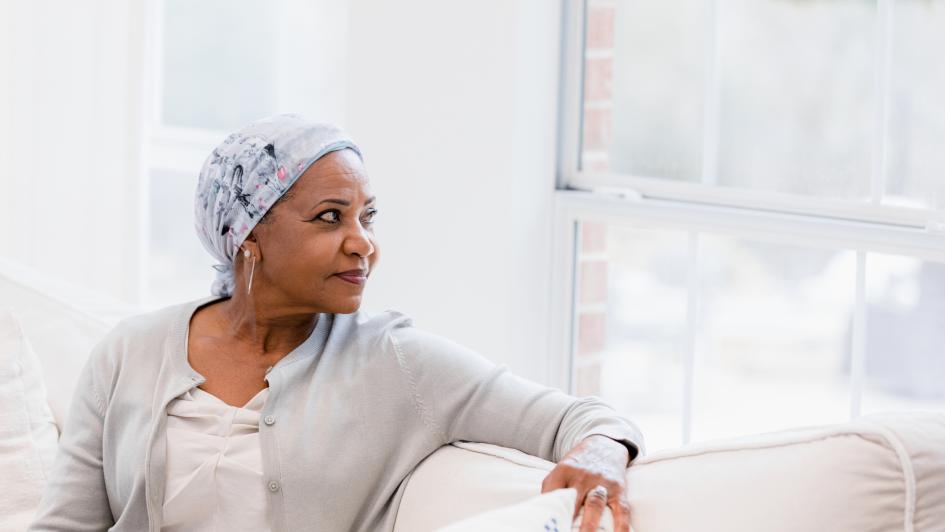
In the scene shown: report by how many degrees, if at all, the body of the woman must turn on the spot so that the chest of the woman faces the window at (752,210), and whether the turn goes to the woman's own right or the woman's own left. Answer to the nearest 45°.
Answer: approximately 135° to the woman's own left

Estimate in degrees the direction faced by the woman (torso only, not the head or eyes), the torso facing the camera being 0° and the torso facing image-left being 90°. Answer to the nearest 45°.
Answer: approximately 0°
